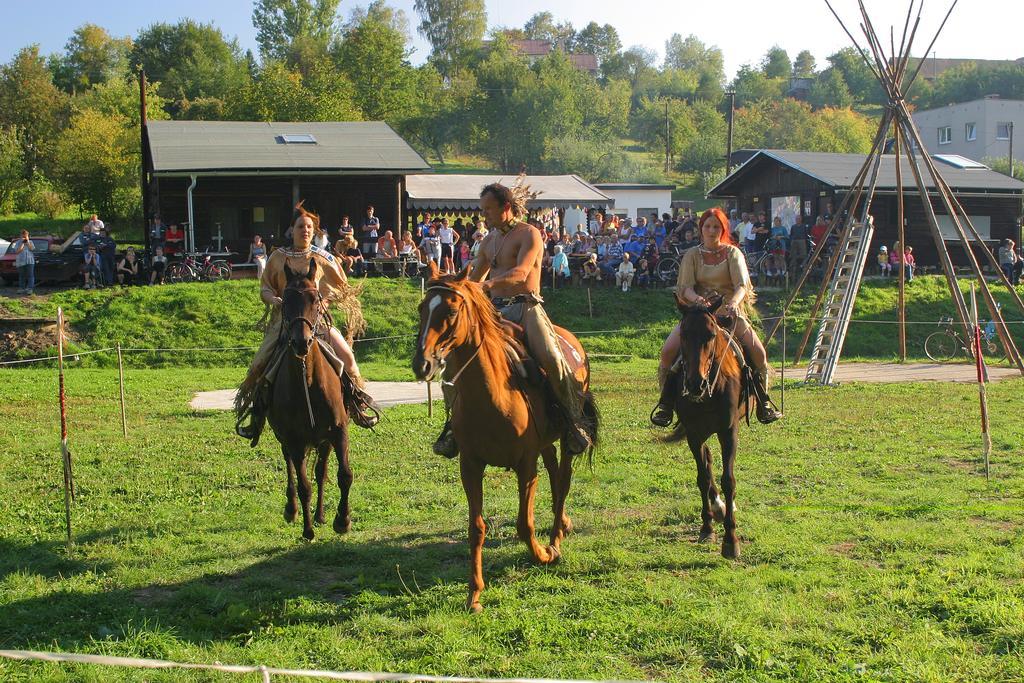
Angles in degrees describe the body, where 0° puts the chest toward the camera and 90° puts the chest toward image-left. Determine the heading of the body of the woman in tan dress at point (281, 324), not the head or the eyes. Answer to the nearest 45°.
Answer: approximately 0°

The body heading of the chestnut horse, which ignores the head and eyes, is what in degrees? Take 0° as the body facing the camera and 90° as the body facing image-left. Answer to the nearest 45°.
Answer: approximately 45°

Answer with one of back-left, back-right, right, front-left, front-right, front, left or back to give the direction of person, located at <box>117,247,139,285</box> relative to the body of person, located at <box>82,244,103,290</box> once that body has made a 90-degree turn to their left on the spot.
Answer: front-left

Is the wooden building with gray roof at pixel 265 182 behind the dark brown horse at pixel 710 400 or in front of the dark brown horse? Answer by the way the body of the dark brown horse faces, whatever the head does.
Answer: behind

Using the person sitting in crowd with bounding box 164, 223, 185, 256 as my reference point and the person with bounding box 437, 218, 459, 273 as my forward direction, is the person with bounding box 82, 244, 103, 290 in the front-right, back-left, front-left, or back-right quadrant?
back-right

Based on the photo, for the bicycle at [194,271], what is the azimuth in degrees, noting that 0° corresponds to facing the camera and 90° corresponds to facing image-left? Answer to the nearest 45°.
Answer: approximately 90°

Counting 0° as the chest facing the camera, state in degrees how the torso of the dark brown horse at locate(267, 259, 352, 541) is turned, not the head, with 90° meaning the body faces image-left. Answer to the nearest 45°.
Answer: approximately 0°

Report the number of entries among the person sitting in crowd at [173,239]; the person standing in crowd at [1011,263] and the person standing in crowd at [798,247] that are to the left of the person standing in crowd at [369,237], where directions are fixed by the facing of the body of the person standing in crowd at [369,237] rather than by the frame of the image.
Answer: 2

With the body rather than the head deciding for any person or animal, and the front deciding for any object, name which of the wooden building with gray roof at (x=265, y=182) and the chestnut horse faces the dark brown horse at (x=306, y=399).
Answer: the wooden building with gray roof

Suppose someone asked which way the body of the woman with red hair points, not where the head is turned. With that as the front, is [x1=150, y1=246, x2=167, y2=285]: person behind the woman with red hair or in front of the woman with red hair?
behind

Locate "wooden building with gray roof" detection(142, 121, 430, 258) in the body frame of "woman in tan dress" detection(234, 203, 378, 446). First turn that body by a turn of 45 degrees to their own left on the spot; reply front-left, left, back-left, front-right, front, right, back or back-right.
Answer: back-left

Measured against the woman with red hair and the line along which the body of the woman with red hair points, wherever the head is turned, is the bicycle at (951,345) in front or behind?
behind
